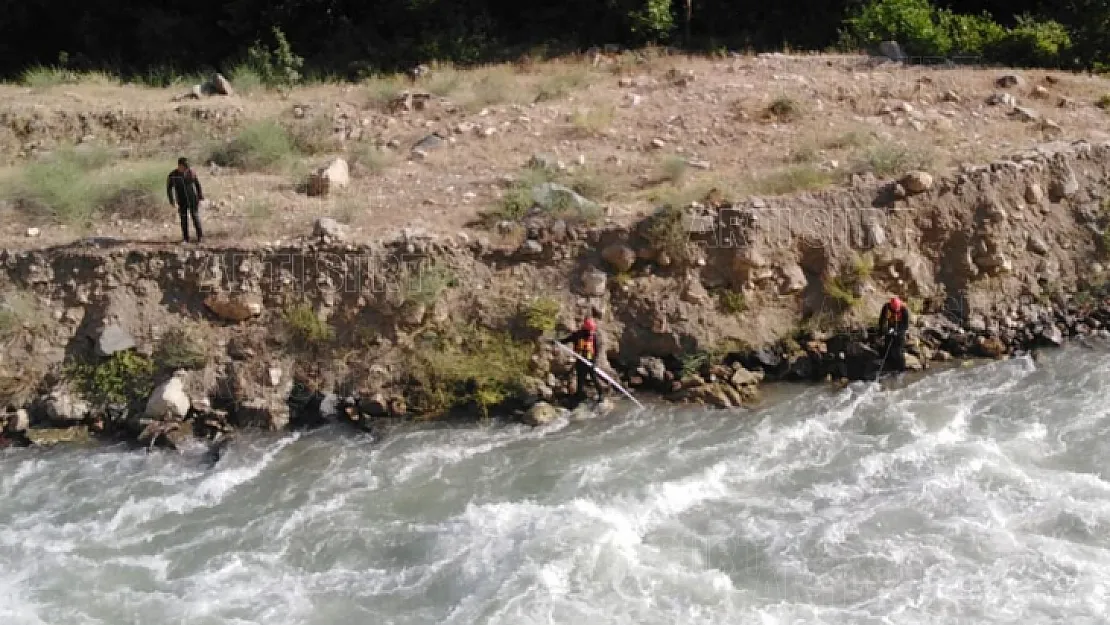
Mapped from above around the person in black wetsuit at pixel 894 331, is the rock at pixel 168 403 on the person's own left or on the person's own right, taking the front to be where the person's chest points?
on the person's own right

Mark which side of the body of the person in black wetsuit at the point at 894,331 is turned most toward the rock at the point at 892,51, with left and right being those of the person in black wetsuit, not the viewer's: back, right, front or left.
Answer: back

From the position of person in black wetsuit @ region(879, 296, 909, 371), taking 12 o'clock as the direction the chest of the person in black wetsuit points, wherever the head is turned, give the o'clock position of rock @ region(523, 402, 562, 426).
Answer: The rock is roughly at 2 o'clock from the person in black wetsuit.

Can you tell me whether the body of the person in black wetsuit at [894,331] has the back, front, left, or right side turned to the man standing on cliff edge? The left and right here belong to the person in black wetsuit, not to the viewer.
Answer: right

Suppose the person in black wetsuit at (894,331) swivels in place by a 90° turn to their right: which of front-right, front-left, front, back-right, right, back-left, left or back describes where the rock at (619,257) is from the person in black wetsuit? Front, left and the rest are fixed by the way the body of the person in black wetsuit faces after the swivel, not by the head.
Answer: front

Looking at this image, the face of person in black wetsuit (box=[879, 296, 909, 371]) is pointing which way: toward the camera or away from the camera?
toward the camera

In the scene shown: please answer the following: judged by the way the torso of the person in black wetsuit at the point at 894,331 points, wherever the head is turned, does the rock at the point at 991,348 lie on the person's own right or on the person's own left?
on the person's own left

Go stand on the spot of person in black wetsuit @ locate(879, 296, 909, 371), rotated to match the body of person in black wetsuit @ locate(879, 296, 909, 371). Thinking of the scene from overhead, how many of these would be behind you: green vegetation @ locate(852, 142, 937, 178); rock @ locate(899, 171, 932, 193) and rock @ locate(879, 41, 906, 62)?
3

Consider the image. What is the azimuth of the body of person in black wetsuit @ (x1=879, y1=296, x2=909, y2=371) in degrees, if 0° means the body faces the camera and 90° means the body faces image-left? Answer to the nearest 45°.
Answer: approximately 0°

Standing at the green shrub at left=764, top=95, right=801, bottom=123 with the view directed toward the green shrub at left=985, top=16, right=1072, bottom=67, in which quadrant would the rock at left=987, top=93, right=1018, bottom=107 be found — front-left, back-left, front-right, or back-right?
front-right

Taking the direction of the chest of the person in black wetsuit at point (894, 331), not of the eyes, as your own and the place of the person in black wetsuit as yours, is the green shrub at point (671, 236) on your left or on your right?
on your right

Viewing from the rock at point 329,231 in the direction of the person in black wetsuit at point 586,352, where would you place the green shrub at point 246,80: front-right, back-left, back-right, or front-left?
back-left

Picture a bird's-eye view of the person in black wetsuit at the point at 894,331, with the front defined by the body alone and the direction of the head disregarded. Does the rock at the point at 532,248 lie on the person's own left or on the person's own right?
on the person's own right

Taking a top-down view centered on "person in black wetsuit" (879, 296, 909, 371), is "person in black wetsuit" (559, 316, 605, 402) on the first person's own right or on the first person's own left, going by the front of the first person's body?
on the first person's own right

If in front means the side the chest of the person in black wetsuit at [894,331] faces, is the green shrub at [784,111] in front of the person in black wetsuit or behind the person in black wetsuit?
behind
